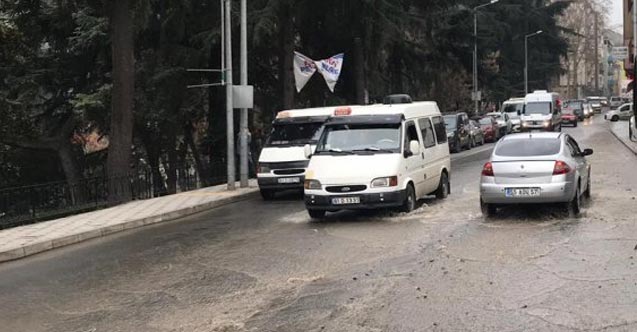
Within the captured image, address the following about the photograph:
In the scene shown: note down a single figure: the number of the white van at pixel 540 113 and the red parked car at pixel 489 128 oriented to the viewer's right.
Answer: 0

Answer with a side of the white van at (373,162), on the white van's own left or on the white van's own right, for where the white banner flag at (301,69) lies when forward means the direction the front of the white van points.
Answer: on the white van's own right

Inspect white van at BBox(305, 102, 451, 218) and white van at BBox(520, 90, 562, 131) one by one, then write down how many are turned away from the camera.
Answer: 0

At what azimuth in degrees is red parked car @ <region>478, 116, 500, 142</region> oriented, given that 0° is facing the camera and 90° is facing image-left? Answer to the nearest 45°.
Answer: approximately 45°

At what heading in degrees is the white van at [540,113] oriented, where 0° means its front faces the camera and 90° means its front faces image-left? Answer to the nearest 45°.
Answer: approximately 0°

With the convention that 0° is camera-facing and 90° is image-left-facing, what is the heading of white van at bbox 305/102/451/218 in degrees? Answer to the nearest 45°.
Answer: approximately 45°

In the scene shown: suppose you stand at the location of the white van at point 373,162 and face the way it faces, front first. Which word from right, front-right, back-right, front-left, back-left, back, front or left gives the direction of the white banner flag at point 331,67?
back-right

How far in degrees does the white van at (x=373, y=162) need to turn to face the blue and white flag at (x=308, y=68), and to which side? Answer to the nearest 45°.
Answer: approximately 135° to its right

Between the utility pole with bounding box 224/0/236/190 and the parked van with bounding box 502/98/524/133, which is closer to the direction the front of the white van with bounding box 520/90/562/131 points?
the utility pole
